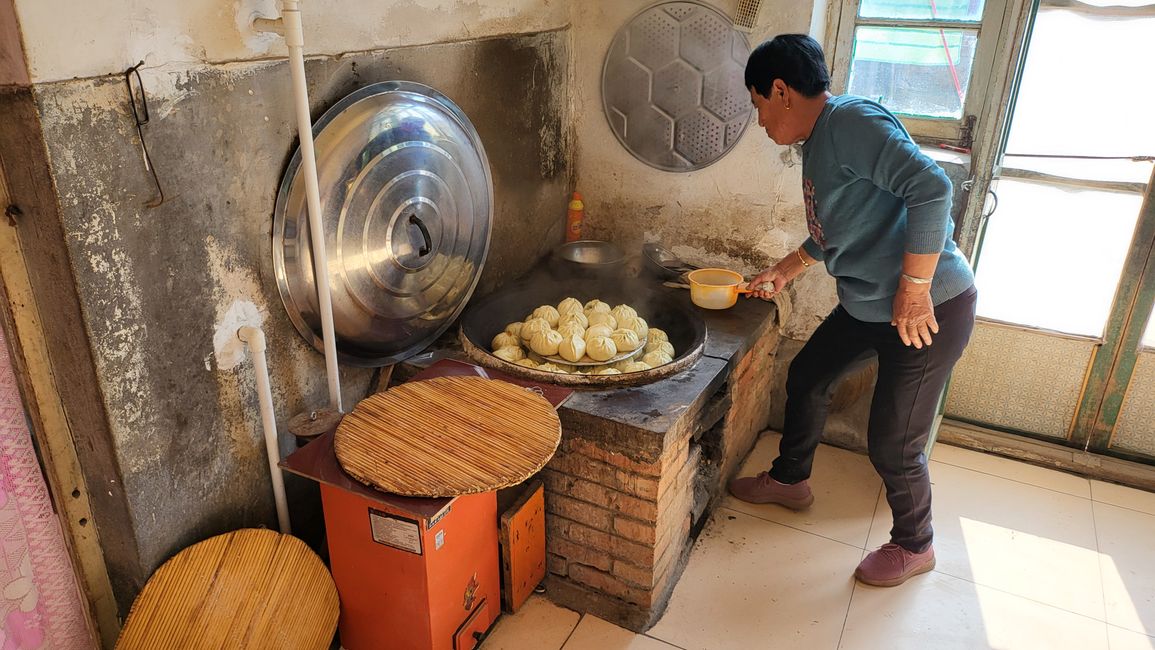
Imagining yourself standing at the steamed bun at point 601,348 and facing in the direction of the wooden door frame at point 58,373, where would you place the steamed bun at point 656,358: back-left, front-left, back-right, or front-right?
back-left

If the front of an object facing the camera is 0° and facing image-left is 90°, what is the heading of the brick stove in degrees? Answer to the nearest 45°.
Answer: approximately 315°
